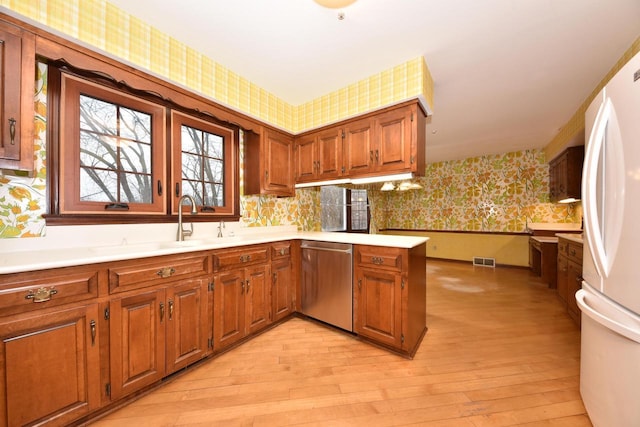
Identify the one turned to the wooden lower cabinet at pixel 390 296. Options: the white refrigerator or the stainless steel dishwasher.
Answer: the white refrigerator

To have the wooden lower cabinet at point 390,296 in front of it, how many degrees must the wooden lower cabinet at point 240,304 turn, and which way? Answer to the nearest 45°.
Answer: approximately 45° to its left

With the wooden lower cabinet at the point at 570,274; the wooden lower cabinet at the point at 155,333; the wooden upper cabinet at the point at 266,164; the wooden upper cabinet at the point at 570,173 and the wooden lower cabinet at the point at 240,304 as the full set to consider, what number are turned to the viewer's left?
2

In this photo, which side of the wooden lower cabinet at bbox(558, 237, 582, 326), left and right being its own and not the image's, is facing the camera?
left

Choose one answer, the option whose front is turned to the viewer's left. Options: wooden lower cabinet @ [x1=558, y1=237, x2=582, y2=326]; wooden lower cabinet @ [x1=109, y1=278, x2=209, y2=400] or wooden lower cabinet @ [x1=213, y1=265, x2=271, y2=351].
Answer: wooden lower cabinet @ [x1=558, y1=237, x2=582, y2=326]

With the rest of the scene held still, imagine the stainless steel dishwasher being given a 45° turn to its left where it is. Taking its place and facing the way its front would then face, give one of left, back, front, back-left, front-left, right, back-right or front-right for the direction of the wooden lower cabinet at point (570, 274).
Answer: left

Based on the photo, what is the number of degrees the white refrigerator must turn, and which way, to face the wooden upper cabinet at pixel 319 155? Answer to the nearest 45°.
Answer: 0° — it already faces it

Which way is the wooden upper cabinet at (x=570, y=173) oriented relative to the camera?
to the viewer's left

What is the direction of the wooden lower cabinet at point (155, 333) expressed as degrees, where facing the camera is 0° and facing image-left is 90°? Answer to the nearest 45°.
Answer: approximately 315°

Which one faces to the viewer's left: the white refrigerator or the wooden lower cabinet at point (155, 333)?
the white refrigerator
